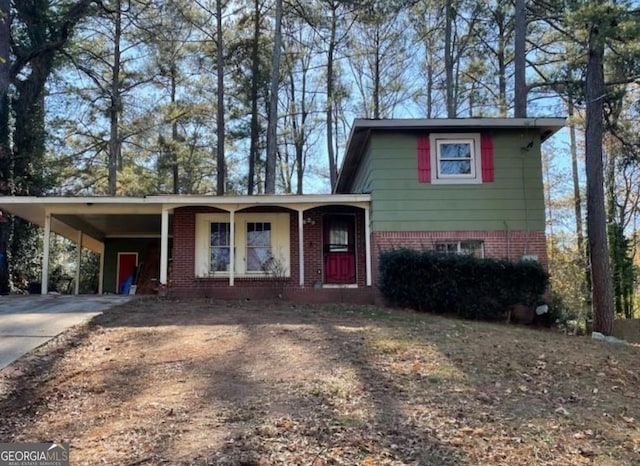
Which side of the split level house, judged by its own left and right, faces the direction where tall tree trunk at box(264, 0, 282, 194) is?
back

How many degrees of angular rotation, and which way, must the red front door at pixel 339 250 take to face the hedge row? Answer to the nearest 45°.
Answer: approximately 45° to its left

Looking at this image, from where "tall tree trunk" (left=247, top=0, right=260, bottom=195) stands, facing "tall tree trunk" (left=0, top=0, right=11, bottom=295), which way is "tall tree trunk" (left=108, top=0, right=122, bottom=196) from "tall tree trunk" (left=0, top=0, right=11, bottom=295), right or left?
right

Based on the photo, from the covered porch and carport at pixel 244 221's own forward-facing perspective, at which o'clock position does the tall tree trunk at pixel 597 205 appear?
The tall tree trunk is roughly at 10 o'clock from the covered porch and carport.

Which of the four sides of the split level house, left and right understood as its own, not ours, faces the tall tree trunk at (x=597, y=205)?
left

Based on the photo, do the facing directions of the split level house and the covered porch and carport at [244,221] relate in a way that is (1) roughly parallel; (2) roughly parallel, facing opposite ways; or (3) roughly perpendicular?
roughly parallel

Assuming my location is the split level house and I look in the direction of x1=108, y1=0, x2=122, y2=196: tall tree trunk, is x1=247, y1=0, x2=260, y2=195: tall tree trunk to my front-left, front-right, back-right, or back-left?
front-right

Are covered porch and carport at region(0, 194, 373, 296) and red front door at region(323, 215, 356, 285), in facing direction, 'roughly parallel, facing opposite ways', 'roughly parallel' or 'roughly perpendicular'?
roughly parallel

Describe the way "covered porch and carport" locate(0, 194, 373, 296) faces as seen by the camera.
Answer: facing the viewer

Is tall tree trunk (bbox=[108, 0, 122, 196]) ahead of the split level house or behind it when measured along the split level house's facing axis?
behind

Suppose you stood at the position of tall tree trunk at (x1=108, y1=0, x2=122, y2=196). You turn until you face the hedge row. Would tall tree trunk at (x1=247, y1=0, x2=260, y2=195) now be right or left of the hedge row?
left

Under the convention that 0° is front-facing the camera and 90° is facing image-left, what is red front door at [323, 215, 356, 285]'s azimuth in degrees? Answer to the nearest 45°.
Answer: approximately 0°
